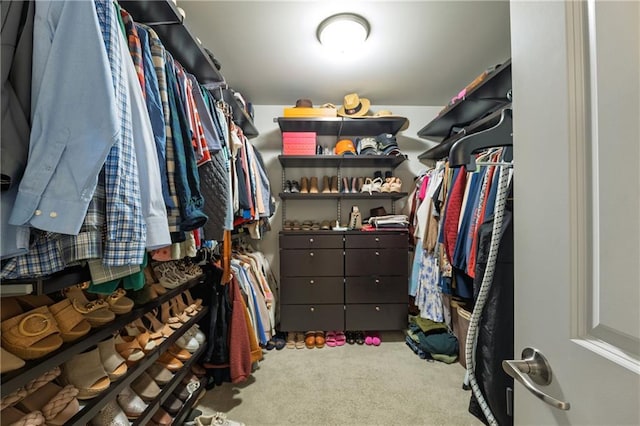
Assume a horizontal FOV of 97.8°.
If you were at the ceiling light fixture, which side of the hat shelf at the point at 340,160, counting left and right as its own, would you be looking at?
front

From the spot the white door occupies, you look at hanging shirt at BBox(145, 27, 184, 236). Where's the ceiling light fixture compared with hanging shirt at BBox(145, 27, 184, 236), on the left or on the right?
right

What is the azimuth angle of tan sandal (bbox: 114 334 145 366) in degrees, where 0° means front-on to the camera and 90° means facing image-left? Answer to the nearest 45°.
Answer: approximately 315°

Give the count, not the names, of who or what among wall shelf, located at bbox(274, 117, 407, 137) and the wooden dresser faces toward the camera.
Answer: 2

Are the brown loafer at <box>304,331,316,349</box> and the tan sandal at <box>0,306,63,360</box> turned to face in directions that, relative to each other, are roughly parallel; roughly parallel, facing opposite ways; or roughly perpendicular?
roughly perpendicular

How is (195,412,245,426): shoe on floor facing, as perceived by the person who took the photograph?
facing to the right of the viewer

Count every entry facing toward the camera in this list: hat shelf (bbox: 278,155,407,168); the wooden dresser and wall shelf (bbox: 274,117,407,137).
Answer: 3

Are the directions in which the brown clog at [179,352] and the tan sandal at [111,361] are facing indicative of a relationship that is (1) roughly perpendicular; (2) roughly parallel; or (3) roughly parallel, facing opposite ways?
roughly parallel

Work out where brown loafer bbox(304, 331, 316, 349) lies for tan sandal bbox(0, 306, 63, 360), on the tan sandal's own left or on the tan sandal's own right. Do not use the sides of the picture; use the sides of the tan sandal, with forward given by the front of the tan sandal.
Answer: on the tan sandal's own left

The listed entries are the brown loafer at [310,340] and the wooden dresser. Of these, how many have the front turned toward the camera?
2

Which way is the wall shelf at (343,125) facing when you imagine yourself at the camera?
facing the viewer

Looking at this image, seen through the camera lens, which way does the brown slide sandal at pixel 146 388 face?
facing the viewer and to the right of the viewer

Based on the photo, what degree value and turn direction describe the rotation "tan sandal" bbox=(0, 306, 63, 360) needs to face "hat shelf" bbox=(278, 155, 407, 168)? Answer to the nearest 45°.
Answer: approximately 45° to its left
